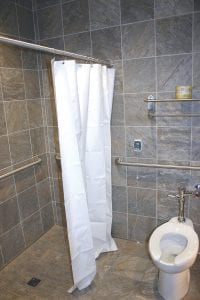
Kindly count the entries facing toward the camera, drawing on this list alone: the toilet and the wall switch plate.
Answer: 2

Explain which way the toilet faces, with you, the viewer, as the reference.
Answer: facing the viewer

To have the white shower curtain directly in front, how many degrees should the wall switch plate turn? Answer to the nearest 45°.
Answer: approximately 45° to its right
